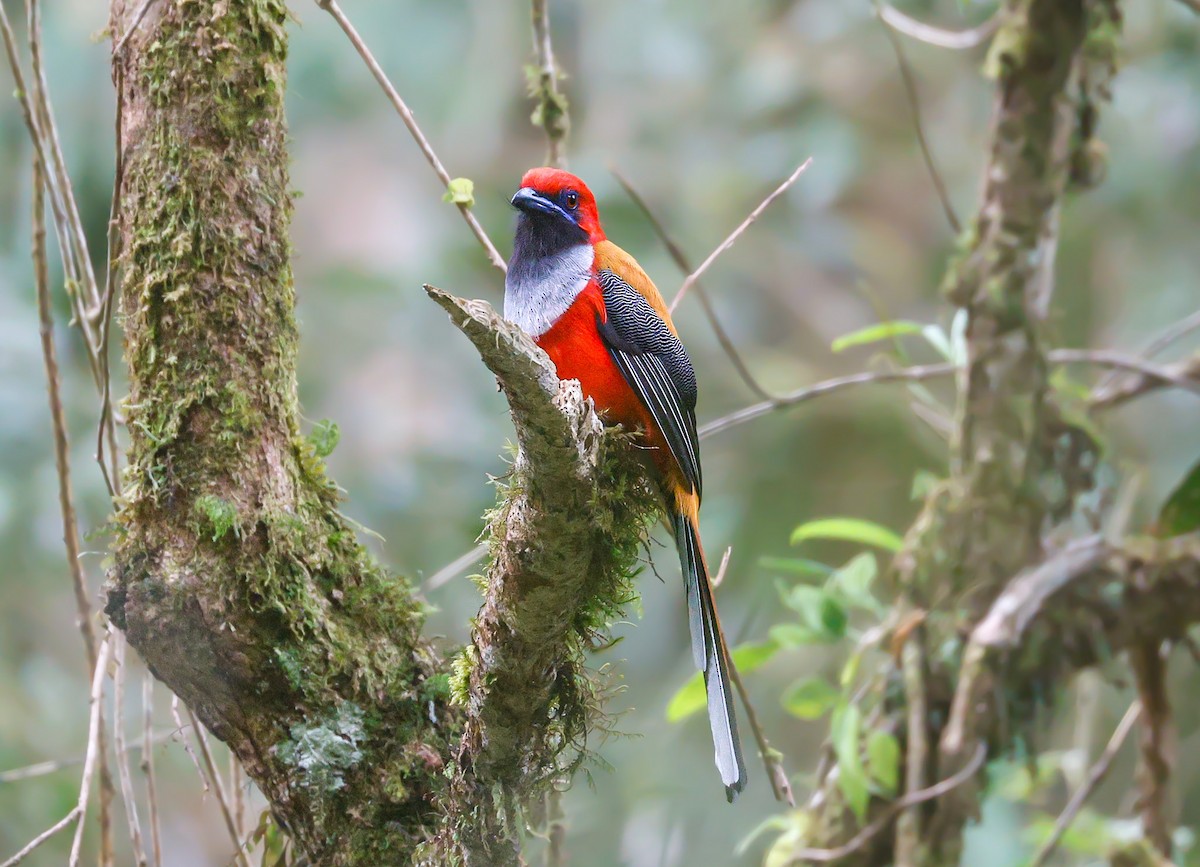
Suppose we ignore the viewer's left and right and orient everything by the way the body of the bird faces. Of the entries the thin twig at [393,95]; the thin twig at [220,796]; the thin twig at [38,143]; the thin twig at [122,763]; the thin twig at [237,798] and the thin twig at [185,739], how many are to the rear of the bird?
0

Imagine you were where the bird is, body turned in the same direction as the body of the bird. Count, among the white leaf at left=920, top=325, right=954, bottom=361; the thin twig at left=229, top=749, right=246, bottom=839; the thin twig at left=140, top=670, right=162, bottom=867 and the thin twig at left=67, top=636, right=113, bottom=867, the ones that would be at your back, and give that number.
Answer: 1

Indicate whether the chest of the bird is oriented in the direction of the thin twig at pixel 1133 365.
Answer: no

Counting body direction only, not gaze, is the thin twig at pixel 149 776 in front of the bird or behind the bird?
in front

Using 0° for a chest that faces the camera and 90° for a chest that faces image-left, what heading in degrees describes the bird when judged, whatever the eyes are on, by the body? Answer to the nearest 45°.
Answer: approximately 45°

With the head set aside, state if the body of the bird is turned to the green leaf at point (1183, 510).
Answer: no

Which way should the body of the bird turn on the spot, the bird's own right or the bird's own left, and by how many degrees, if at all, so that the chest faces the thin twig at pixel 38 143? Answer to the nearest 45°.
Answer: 0° — it already faces it

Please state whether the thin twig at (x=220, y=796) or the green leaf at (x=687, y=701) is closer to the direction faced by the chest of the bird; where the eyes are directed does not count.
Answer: the thin twig

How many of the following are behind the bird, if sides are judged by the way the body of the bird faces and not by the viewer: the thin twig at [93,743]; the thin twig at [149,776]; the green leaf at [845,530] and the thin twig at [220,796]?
1

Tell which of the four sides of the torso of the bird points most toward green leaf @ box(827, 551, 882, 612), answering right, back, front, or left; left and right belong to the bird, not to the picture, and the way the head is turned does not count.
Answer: back

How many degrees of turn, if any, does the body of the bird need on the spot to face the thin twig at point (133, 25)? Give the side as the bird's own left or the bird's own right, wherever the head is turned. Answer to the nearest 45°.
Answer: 0° — it already faces it

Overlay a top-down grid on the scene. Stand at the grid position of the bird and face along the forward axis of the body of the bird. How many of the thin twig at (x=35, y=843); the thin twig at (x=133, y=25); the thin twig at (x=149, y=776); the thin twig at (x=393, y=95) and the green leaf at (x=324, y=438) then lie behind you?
0
